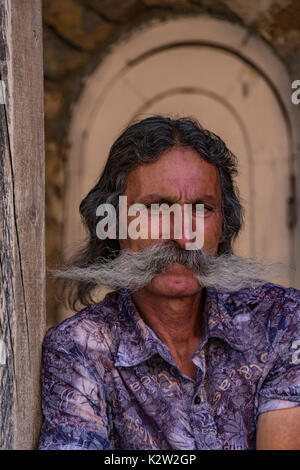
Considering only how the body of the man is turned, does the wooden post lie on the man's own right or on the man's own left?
on the man's own right

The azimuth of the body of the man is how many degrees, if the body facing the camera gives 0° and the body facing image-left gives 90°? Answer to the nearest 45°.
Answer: approximately 0°
